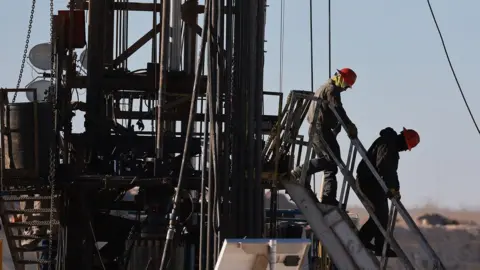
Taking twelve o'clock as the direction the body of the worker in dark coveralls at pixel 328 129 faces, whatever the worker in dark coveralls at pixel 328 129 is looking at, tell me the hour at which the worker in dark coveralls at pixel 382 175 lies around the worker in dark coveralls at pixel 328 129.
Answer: the worker in dark coveralls at pixel 382 175 is roughly at 12 o'clock from the worker in dark coveralls at pixel 328 129.

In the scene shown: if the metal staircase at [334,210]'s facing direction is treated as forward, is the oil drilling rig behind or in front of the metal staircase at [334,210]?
behind

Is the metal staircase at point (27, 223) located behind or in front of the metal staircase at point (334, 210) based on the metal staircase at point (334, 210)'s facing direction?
behind

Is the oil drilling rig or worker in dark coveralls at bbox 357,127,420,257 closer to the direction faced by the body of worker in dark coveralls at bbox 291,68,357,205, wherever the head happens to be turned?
the worker in dark coveralls

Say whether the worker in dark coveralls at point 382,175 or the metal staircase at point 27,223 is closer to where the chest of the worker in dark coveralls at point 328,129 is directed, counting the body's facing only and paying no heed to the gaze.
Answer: the worker in dark coveralls

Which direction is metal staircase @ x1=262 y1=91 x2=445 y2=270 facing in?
to the viewer's right

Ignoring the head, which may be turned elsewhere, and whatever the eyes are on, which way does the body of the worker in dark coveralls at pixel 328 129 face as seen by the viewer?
to the viewer's right
